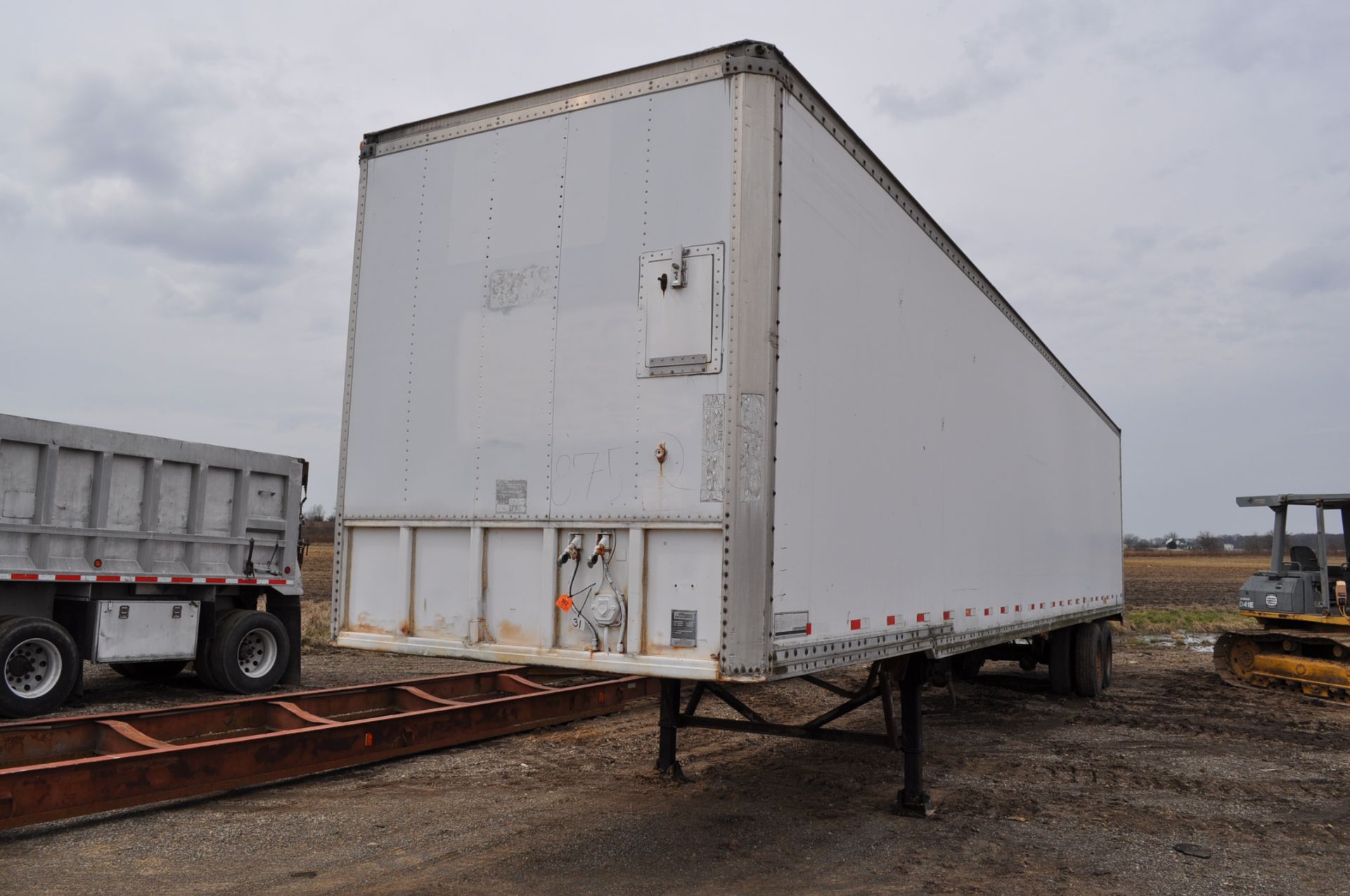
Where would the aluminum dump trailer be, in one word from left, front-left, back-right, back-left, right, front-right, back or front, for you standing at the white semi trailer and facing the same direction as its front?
right

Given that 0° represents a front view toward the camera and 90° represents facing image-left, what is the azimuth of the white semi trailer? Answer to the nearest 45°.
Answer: approximately 45°

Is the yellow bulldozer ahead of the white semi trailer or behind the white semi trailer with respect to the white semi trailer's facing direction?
behind

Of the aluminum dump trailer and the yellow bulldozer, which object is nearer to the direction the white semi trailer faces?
the aluminum dump trailer
